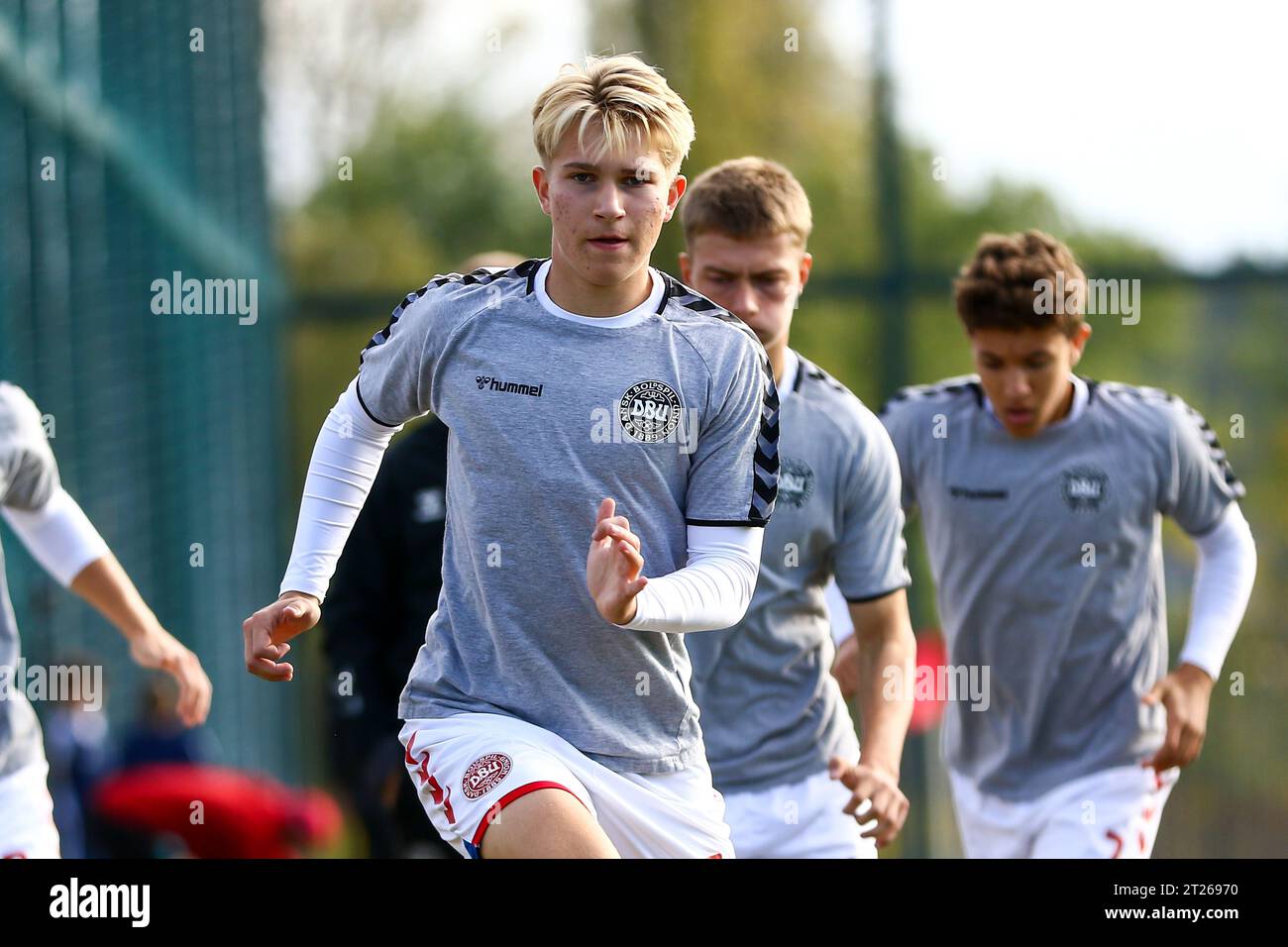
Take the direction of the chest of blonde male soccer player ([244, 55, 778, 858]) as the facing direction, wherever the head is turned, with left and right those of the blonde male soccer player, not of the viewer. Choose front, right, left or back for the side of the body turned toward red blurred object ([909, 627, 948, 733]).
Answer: back

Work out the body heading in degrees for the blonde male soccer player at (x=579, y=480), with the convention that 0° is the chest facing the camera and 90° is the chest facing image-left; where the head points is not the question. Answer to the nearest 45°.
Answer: approximately 0°

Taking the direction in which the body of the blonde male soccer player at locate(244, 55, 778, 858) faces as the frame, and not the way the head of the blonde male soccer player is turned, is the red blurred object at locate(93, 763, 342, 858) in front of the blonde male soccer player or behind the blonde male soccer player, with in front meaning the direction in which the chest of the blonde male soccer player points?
behind
